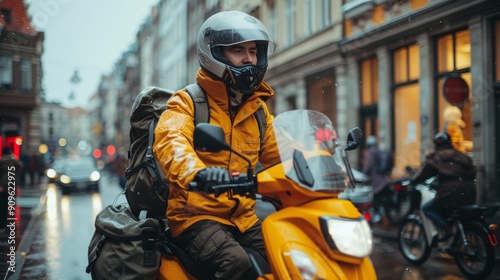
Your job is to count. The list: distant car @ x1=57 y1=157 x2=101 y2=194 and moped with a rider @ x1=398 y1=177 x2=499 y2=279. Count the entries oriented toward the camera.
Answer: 1

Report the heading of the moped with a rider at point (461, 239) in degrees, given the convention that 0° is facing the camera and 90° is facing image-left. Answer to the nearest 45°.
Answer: approximately 135°

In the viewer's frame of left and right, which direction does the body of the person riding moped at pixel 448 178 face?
facing away from the viewer and to the left of the viewer

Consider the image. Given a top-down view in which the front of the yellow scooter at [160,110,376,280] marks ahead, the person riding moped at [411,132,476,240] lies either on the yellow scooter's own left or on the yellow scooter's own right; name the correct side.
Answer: on the yellow scooter's own left

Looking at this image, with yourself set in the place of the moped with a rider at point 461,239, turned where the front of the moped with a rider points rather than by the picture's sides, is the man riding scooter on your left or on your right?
on your left

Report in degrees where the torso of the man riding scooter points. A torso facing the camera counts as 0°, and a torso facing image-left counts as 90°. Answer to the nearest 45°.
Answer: approximately 315°

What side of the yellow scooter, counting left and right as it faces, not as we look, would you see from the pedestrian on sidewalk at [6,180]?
back

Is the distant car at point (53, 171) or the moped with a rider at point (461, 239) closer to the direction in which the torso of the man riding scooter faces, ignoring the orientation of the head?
the moped with a rider

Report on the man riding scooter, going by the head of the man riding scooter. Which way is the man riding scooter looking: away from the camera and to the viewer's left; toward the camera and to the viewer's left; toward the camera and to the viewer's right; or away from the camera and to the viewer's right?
toward the camera and to the viewer's right

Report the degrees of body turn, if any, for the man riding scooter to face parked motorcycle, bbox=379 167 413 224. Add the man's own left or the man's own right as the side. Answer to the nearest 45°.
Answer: approximately 90° to the man's own left
